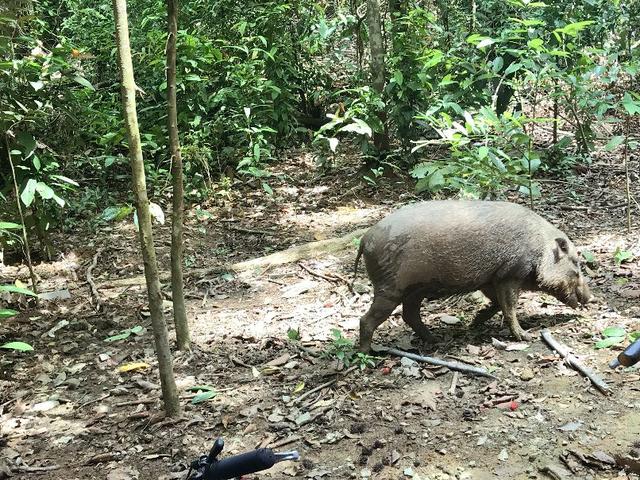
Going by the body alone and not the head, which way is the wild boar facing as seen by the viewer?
to the viewer's right

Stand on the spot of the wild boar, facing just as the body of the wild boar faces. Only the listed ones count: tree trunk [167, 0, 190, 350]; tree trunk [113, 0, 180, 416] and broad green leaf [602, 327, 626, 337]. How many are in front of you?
1

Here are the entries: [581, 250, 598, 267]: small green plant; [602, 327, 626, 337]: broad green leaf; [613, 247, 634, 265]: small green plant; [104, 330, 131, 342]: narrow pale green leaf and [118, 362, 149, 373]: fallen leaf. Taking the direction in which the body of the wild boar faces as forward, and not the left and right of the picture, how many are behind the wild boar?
2

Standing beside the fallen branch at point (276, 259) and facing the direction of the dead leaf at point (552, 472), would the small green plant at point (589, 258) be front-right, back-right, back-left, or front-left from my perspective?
front-left

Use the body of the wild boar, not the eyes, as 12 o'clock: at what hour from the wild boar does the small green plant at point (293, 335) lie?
The small green plant is roughly at 6 o'clock from the wild boar.

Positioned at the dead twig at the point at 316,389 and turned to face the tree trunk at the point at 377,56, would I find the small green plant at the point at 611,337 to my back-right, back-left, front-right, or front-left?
front-right

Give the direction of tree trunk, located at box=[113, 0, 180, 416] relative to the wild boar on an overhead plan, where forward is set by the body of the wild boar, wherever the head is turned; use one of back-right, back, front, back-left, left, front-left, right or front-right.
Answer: back-right

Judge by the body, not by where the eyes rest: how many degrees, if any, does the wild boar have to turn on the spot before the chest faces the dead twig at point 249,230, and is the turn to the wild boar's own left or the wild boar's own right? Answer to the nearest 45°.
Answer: approximately 135° to the wild boar's own left

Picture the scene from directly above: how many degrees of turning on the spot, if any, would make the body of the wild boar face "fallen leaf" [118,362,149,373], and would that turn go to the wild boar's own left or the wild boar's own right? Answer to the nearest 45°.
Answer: approximately 180°

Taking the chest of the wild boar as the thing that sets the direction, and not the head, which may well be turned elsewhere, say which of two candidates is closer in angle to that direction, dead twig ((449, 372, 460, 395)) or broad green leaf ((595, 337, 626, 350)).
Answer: the broad green leaf

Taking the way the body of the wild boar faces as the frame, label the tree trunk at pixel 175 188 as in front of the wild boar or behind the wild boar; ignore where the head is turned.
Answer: behind

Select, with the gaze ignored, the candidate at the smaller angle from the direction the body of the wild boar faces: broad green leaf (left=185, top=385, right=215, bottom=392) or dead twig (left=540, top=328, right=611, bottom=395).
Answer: the dead twig

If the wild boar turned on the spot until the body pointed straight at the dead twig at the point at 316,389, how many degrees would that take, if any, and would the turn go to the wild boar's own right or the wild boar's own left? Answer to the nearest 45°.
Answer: approximately 135° to the wild boar's own right

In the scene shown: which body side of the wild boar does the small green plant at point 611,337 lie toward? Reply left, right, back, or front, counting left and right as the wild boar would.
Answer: front

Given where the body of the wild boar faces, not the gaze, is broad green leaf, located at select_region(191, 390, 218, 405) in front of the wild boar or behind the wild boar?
behind

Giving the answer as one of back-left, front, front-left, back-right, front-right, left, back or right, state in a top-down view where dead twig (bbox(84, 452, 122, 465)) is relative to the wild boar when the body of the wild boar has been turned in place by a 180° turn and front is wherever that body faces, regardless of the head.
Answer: front-left

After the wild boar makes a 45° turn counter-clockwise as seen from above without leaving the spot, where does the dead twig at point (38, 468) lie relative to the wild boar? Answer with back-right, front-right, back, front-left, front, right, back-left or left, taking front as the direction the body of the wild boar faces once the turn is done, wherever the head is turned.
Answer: back

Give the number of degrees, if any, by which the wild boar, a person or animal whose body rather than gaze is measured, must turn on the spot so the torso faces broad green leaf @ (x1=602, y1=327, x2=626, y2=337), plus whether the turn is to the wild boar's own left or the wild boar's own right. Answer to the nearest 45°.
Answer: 0° — it already faces it
